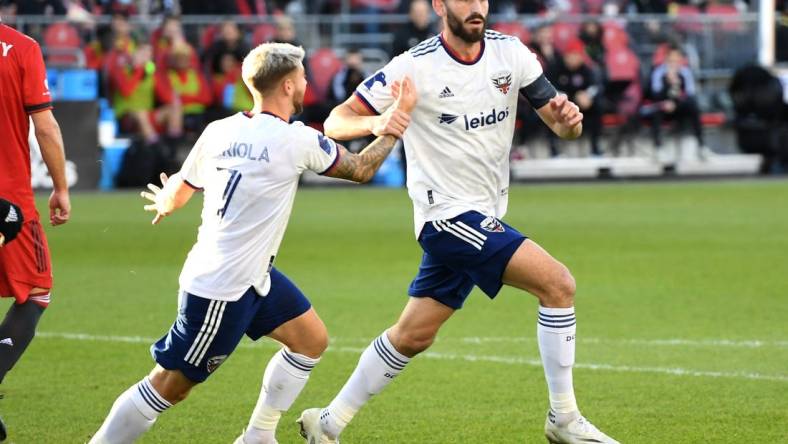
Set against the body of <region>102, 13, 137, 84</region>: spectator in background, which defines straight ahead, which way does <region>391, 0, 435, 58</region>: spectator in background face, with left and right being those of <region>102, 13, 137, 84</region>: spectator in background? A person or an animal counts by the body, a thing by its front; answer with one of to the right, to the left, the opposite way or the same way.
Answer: the same way

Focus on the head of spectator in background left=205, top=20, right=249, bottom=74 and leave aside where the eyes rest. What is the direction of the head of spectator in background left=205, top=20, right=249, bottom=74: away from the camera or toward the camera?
toward the camera

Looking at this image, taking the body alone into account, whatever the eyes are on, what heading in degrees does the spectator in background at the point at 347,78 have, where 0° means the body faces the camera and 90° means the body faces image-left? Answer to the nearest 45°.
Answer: approximately 0°

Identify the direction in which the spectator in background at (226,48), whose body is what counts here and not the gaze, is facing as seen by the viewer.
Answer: toward the camera

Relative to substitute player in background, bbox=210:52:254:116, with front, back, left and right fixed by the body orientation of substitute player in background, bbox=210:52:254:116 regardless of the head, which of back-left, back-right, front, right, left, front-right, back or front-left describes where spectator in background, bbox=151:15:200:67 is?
right

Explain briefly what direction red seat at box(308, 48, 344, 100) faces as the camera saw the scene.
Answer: facing the viewer

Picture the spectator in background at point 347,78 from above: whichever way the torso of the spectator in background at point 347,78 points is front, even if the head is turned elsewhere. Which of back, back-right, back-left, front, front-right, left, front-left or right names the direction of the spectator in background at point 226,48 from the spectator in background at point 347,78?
right

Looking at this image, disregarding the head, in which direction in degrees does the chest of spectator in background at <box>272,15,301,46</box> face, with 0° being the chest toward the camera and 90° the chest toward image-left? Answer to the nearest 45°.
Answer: approximately 0°

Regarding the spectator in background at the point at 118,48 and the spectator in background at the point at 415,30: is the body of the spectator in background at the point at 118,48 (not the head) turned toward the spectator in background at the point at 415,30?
no

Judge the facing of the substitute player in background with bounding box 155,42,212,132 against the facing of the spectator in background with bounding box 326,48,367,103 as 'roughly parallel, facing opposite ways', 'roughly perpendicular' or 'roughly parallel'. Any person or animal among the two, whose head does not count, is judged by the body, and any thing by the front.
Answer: roughly parallel

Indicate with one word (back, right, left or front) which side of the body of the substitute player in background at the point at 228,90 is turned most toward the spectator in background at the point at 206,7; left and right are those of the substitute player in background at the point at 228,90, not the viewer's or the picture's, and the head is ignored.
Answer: back

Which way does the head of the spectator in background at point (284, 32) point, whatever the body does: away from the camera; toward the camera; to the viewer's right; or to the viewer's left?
toward the camera

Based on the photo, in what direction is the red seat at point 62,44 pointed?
toward the camera

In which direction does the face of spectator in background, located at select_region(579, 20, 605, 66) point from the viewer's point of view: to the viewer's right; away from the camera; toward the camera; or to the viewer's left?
toward the camera

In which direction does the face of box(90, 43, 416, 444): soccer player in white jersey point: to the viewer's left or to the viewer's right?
to the viewer's right

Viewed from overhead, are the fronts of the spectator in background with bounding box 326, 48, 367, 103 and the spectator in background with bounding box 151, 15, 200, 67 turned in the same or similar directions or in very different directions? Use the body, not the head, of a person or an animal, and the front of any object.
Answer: same or similar directions

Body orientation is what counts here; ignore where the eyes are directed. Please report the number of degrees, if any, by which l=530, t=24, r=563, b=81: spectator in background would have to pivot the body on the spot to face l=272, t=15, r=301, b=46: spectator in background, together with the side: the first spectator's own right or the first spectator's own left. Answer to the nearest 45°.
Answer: approximately 90° to the first spectator's own right
